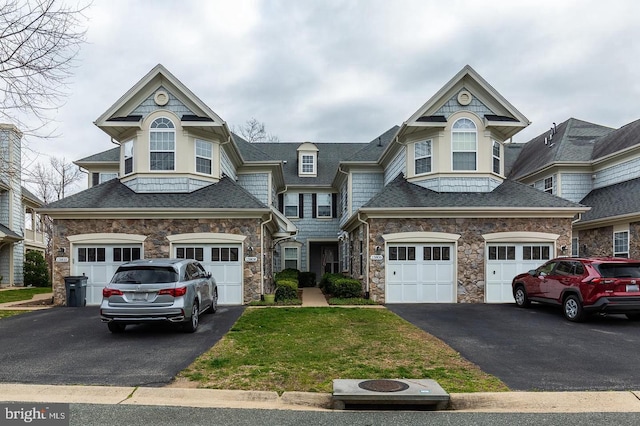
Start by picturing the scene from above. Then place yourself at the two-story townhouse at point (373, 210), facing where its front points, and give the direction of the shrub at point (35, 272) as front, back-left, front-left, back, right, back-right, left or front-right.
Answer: back-right

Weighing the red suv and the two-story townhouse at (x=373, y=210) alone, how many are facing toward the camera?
1

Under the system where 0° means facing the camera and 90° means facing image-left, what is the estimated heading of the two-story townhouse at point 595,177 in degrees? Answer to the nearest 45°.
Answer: approximately 45°

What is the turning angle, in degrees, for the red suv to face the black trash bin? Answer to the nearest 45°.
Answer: approximately 45° to its left

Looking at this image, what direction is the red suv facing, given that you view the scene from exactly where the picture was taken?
facing away from the viewer and to the left of the viewer
